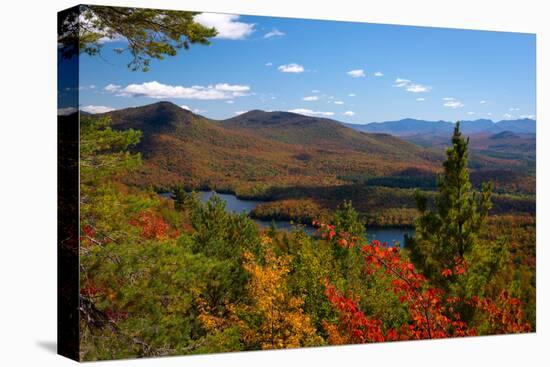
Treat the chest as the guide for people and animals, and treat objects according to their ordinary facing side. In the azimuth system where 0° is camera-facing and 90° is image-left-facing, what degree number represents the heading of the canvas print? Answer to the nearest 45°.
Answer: approximately 315°
